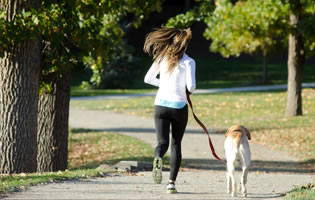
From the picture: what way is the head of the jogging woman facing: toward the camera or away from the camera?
away from the camera

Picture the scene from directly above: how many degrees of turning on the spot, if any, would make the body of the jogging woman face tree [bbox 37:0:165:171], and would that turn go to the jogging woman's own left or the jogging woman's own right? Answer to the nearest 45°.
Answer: approximately 45° to the jogging woman's own left

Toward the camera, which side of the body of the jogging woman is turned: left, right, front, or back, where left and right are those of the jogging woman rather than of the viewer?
back
